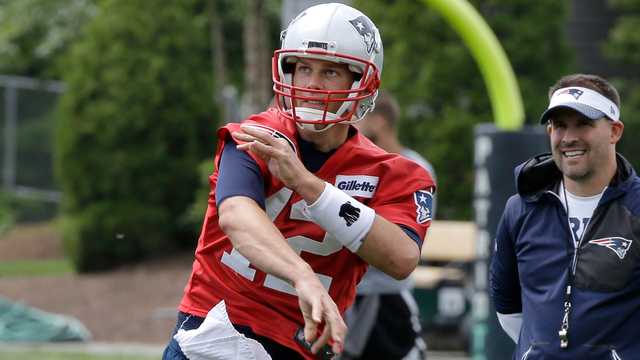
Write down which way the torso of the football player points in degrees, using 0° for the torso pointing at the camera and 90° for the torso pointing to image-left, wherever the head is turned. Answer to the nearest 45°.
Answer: approximately 0°

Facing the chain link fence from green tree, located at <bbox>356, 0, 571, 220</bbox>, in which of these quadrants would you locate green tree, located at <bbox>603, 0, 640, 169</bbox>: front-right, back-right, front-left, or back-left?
back-right

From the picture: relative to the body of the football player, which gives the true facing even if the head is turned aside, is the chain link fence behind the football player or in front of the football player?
behind

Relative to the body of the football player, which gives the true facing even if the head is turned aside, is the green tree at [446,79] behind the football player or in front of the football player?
behind

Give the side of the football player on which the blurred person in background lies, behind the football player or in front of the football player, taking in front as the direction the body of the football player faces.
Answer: behind

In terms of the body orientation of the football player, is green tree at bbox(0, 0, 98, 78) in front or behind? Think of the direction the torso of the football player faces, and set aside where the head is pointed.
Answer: behind
